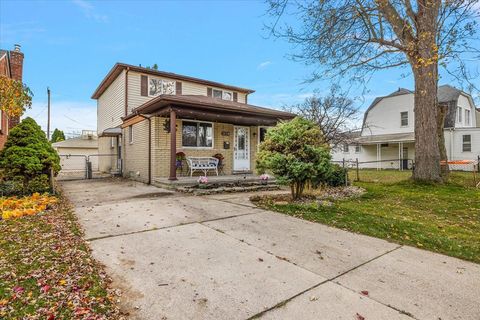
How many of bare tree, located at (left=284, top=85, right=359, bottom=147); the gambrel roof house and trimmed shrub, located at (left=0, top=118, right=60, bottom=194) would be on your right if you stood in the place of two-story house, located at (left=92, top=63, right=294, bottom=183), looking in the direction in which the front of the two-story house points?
1

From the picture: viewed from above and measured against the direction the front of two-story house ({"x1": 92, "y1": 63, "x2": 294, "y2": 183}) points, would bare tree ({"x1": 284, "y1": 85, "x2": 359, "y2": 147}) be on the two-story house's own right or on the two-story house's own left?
on the two-story house's own left

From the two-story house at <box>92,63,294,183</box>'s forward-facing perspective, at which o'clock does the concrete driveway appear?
The concrete driveway is roughly at 1 o'clock from the two-story house.

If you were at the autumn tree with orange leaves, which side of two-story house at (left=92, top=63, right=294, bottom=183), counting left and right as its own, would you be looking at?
right

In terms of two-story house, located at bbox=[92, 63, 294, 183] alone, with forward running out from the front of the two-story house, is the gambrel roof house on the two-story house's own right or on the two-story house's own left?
on the two-story house's own left

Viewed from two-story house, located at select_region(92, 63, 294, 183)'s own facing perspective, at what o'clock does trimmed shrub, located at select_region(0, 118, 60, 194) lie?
The trimmed shrub is roughly at 3 o'clock from the two-story house.

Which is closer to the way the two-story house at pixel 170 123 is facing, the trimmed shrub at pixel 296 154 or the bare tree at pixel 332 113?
the trimmed shrub

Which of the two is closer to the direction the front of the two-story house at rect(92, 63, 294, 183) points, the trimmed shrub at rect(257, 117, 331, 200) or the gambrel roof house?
the trimmed shrub

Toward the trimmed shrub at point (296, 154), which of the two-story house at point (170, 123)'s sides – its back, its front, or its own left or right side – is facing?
front

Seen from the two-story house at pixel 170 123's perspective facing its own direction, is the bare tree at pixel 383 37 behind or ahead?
ahead
